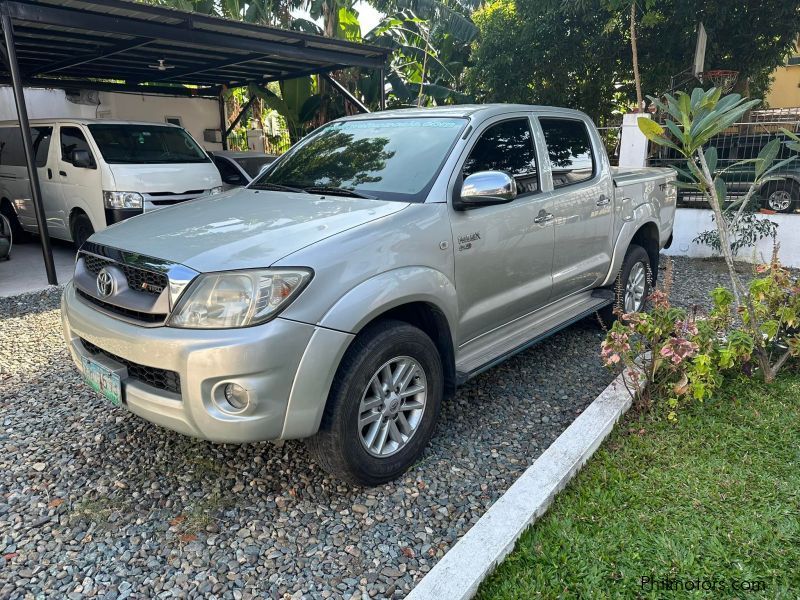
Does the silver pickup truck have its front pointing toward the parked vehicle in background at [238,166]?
no

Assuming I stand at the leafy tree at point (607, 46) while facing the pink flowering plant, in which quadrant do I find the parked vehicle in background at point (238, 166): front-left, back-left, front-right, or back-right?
front-right

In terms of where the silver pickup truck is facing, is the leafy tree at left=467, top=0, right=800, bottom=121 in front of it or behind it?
behind

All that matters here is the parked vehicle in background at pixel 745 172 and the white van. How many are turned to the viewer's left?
1

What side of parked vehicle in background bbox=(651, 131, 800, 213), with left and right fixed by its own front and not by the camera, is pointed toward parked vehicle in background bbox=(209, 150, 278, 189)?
front

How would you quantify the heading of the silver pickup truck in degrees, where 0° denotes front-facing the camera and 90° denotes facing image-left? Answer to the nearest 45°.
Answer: approximately 45°

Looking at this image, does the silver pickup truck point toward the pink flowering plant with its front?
no

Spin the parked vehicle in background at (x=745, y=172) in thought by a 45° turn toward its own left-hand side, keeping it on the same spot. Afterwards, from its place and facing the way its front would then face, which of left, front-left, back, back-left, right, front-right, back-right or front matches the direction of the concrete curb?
front-left

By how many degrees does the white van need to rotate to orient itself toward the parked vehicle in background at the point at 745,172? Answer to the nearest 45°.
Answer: approximately 45° to its left

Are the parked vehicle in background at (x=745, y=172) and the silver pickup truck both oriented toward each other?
no

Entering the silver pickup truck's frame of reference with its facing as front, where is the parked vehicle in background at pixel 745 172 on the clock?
The parked vehicle in background is roughly at 6 o'clock from the silver pickup truck.

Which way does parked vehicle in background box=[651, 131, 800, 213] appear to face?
to the viewer's left

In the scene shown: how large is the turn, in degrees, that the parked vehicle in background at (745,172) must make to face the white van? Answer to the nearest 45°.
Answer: approximately 45° to its left

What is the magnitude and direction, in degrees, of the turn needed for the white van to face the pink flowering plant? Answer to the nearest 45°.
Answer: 0° — it already faces it

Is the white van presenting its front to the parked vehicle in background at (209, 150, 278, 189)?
no
